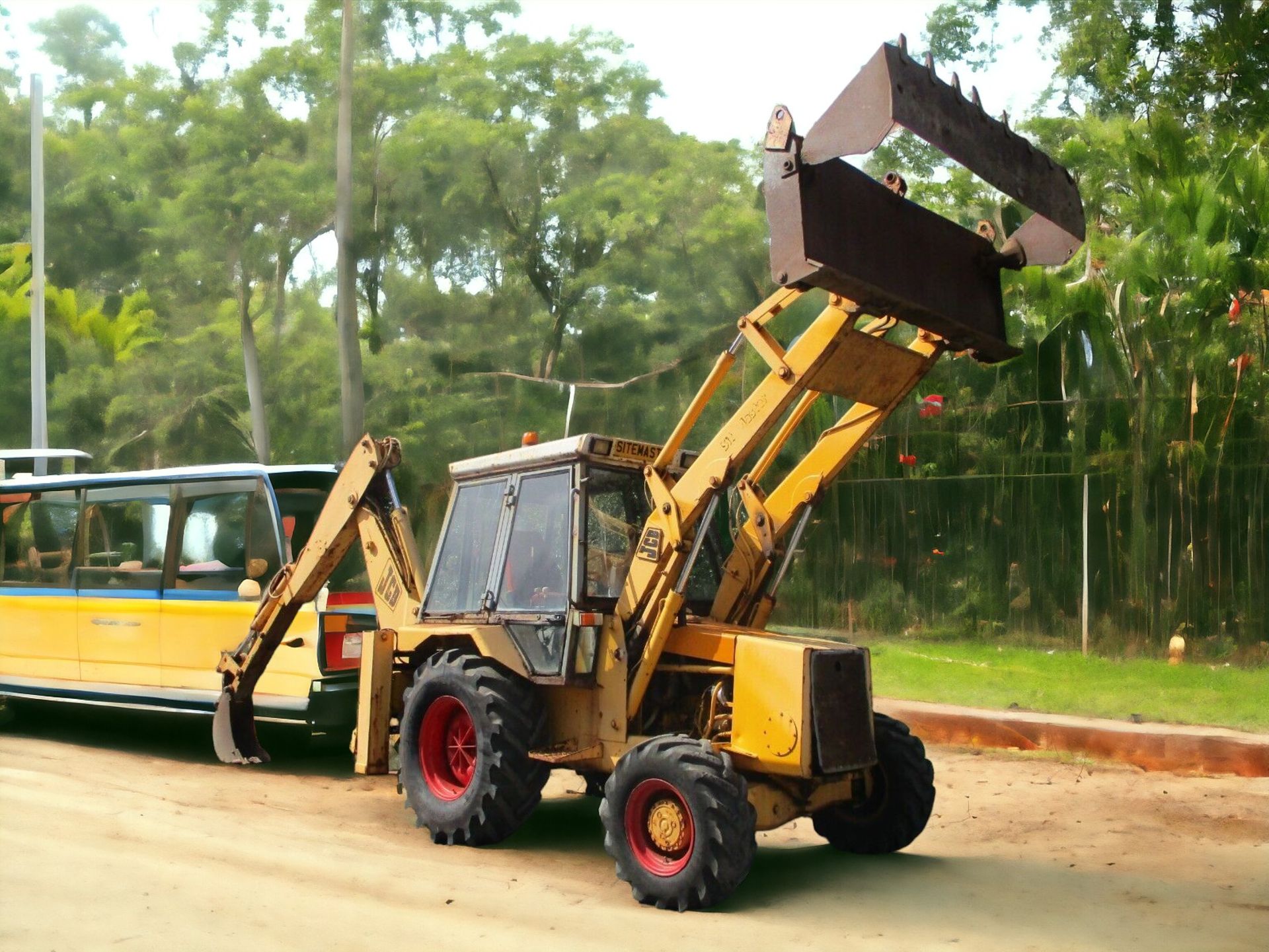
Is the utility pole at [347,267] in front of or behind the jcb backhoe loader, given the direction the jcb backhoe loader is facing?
behind

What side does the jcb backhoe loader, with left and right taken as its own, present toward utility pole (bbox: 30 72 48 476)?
back

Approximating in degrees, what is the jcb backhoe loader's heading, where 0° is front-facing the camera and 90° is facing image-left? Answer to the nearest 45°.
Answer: approximately 315°

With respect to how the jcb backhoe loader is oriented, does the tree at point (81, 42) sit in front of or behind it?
behind
